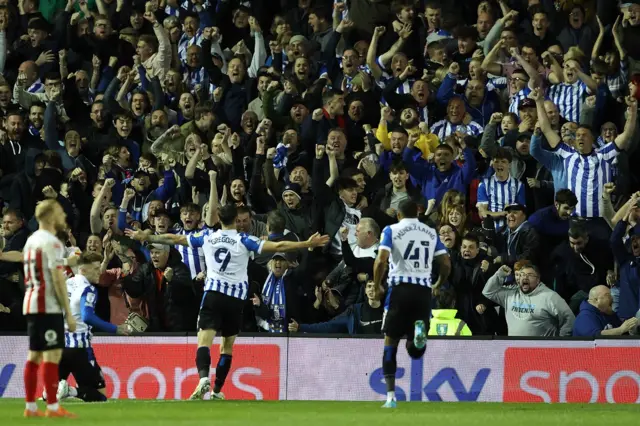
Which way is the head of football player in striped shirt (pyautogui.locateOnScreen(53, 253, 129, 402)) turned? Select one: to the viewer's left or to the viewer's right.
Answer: to the viewer's right

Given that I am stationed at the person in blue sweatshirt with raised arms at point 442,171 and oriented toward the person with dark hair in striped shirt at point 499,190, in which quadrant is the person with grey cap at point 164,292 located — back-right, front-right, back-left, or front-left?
back-right

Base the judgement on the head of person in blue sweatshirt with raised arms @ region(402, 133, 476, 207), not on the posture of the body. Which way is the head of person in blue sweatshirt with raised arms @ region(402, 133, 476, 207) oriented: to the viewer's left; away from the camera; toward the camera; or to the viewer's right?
toward the camera

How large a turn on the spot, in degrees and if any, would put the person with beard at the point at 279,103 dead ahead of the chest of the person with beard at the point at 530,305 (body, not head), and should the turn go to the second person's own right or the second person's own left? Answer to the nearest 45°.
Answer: approximately 90° to the second person's own right

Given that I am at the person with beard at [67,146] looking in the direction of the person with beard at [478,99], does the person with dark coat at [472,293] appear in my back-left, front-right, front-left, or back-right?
front-right

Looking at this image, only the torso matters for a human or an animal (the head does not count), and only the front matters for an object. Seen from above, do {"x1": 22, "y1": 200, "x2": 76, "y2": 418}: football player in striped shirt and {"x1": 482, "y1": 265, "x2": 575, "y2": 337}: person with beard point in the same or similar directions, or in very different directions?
very different directions

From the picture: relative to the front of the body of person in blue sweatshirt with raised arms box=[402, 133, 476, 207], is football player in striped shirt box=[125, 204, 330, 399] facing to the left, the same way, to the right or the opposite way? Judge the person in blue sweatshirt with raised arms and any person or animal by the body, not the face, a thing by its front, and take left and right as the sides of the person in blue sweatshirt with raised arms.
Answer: the opposite way

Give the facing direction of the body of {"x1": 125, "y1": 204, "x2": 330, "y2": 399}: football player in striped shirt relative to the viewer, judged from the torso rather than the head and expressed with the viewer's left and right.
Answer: facing away from the viewer

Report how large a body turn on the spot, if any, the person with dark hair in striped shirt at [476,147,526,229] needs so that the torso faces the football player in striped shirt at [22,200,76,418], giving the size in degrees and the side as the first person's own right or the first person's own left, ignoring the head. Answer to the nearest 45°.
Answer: approximately 45° to the first person's own right

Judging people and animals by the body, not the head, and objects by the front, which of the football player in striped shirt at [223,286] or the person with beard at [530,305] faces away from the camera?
the football player in striped shirt

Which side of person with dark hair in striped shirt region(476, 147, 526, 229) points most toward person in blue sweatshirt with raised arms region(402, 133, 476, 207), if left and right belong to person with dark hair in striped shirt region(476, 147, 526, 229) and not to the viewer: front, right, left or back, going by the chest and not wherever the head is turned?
right

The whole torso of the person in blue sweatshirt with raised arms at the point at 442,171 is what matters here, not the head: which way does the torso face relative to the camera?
toward the camera

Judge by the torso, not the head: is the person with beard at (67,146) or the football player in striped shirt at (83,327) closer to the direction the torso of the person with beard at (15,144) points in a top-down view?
the football player in striped shirt

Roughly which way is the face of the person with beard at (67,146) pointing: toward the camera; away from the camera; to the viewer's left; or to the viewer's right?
toward the camera

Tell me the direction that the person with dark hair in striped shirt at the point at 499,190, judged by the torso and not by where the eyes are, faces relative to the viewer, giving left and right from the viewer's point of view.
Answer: facing the viewer
